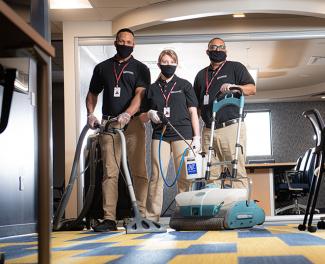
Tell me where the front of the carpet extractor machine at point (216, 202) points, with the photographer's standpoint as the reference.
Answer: facing the viewer and to the left of the viewer

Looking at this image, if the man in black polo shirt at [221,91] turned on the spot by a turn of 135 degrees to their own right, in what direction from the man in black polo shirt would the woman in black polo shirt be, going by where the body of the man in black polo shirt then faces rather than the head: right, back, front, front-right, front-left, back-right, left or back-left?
left

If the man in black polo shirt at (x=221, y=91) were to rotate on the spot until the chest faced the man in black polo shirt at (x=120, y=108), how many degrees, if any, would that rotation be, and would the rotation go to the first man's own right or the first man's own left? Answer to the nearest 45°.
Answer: approximately 45° to the first man's own right
